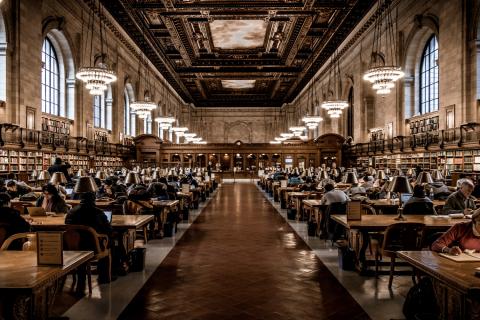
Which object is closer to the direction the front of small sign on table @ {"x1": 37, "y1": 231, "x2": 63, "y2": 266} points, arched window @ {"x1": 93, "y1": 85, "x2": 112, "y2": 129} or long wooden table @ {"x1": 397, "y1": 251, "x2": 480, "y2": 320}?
the long wooden table

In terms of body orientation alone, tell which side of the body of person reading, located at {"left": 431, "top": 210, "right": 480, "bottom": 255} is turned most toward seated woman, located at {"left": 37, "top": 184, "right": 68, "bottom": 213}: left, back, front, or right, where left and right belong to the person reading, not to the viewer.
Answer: right

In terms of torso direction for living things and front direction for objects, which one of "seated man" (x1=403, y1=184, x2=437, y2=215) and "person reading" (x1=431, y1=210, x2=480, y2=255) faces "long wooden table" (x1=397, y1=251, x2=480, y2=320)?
the person reading

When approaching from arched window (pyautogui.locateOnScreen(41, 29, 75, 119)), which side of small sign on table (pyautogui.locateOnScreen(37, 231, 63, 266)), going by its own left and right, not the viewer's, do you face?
back

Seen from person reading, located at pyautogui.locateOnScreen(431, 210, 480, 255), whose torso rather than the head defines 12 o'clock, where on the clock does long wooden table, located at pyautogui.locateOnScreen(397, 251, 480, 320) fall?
The long wooden table is roughly at 12 o'clock from the person reading.

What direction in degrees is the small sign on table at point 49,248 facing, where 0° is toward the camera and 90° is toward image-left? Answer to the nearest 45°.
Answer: approximately 0°
